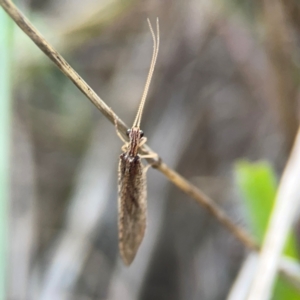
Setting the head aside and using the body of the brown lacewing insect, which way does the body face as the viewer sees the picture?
away from the camera
